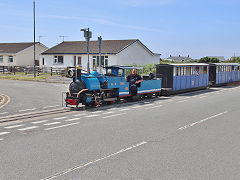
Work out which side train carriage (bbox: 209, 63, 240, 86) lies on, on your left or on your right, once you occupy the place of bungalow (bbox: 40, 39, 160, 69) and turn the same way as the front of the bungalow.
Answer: on your left

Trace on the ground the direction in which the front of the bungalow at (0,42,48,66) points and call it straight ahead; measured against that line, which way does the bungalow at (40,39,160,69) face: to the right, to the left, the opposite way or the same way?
the same way

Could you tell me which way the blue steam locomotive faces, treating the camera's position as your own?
facing the viewer and to the left of the viewer

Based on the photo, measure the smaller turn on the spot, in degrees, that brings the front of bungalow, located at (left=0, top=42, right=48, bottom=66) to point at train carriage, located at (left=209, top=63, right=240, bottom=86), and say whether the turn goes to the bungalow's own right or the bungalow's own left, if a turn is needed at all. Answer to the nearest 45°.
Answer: approximately 90° to the bungalow's own left

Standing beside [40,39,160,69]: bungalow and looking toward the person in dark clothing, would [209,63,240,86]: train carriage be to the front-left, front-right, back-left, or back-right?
front-left

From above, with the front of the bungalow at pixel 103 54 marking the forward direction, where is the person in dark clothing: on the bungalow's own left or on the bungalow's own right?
on the bungalow's own left

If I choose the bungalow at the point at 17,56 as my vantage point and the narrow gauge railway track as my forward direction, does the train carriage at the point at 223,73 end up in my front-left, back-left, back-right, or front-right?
front-left

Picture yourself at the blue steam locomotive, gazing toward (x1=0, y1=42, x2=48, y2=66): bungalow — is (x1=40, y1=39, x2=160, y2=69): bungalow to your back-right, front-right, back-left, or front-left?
front-right

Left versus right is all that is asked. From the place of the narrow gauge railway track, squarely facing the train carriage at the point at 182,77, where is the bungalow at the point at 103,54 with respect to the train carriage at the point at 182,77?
left

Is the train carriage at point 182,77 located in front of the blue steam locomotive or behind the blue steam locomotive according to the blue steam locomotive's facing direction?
behind

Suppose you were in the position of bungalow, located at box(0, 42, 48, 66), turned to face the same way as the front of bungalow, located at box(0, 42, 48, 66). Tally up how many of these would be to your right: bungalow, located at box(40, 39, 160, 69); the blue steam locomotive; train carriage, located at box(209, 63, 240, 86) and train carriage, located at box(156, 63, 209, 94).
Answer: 0

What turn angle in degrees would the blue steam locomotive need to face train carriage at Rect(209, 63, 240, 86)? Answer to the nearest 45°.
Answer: approximately 180°

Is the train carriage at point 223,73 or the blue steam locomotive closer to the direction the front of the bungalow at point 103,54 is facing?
the blue steam locomotive

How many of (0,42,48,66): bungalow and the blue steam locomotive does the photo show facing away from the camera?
0

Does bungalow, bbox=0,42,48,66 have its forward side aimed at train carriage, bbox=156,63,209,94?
no

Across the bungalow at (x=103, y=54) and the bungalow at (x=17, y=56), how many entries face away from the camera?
0

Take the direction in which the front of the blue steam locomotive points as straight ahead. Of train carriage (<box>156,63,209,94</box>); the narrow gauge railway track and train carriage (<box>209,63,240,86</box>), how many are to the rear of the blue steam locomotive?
2
